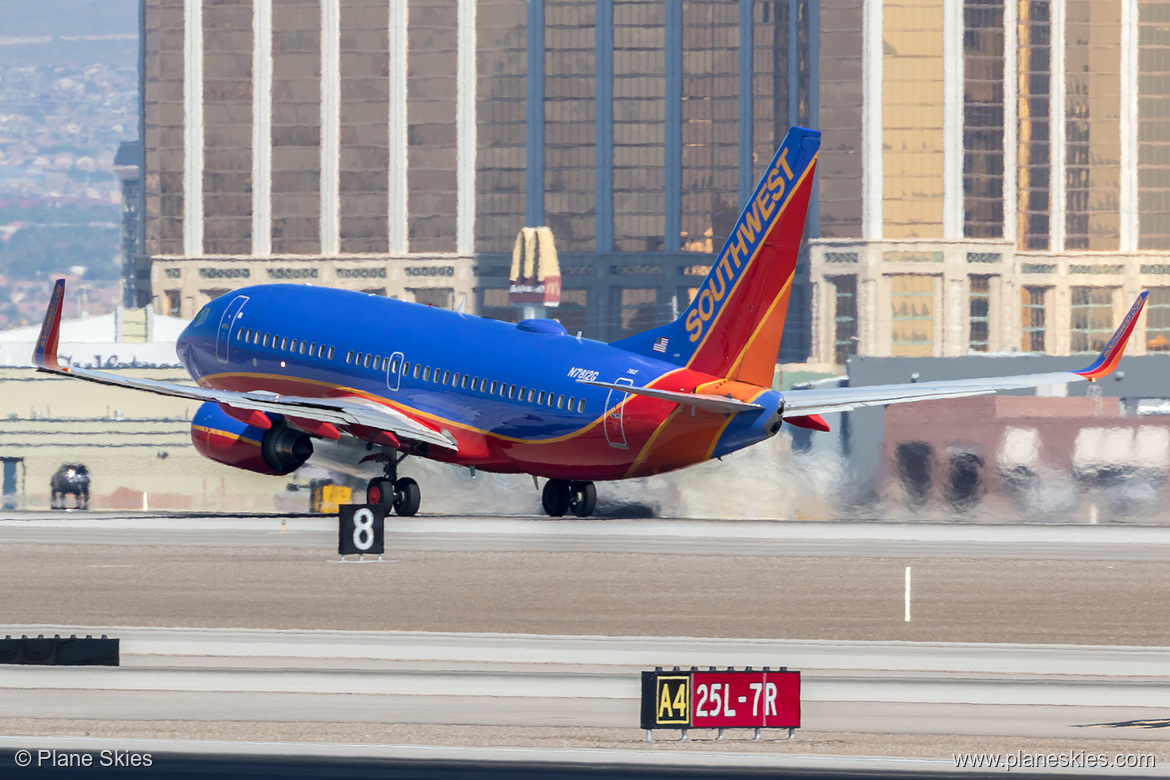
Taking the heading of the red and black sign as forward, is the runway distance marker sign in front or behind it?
behind

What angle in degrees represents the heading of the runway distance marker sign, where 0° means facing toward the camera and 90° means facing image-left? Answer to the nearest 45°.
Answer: approximately 0°

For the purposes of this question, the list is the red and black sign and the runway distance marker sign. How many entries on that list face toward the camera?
2

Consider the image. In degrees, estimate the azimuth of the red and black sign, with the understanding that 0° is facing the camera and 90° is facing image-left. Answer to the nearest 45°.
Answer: approximately 0°

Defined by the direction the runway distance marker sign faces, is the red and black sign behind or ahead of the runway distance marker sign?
ahead
